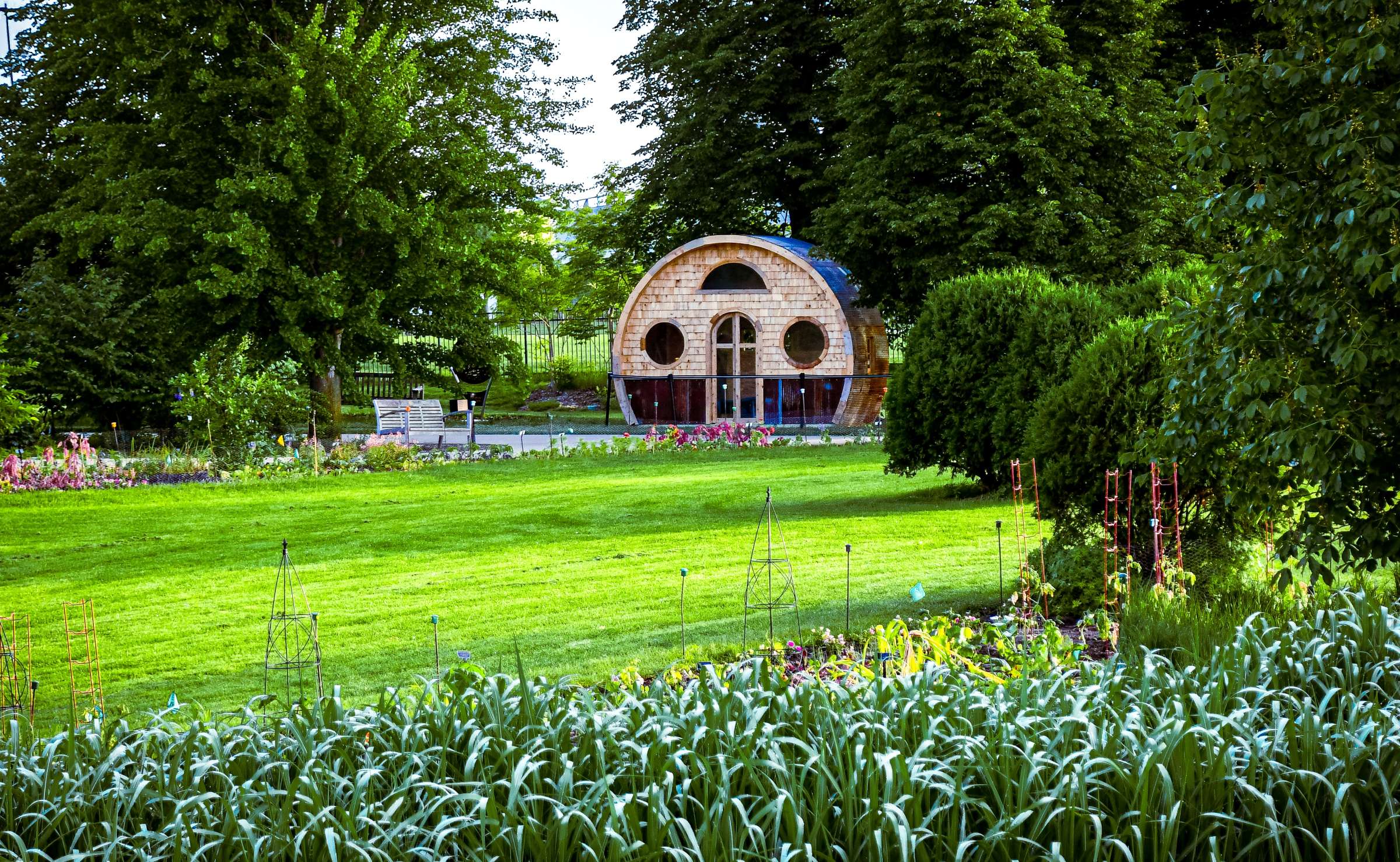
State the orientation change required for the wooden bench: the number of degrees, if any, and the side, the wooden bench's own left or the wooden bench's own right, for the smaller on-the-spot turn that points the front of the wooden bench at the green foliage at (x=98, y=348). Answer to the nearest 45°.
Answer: approximately 135° to the wooden bench's own right

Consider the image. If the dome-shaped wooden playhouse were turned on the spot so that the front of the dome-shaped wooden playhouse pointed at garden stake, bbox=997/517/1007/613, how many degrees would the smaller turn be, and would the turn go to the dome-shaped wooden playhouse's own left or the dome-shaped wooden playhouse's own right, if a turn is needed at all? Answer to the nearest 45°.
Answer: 0° — it already faces it

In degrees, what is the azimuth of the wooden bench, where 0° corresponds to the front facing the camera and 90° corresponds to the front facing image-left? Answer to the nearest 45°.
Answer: approximately 315°

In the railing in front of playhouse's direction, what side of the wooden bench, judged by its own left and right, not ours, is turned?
left

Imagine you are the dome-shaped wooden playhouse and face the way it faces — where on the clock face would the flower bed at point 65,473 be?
The flower bed is roughly at 1 o'clock from the dome-shaped wooden playhouse.

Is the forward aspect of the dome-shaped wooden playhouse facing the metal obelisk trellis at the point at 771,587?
yes

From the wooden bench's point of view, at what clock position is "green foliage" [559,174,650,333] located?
The green foliage is roughly at 8 o'clock from the wooden bench.

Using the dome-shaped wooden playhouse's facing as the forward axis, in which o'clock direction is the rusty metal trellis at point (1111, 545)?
The rusty metal trellis is roughly at 12 o'clock from the dome-shaped wooden playhouse.

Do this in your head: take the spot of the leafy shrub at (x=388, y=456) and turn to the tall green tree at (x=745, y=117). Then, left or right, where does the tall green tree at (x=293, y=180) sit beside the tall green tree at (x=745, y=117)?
left

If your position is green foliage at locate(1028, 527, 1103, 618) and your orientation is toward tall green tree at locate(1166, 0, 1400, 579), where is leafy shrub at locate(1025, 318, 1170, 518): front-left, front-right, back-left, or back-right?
front-left

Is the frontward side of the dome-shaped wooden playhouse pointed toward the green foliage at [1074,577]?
yes
